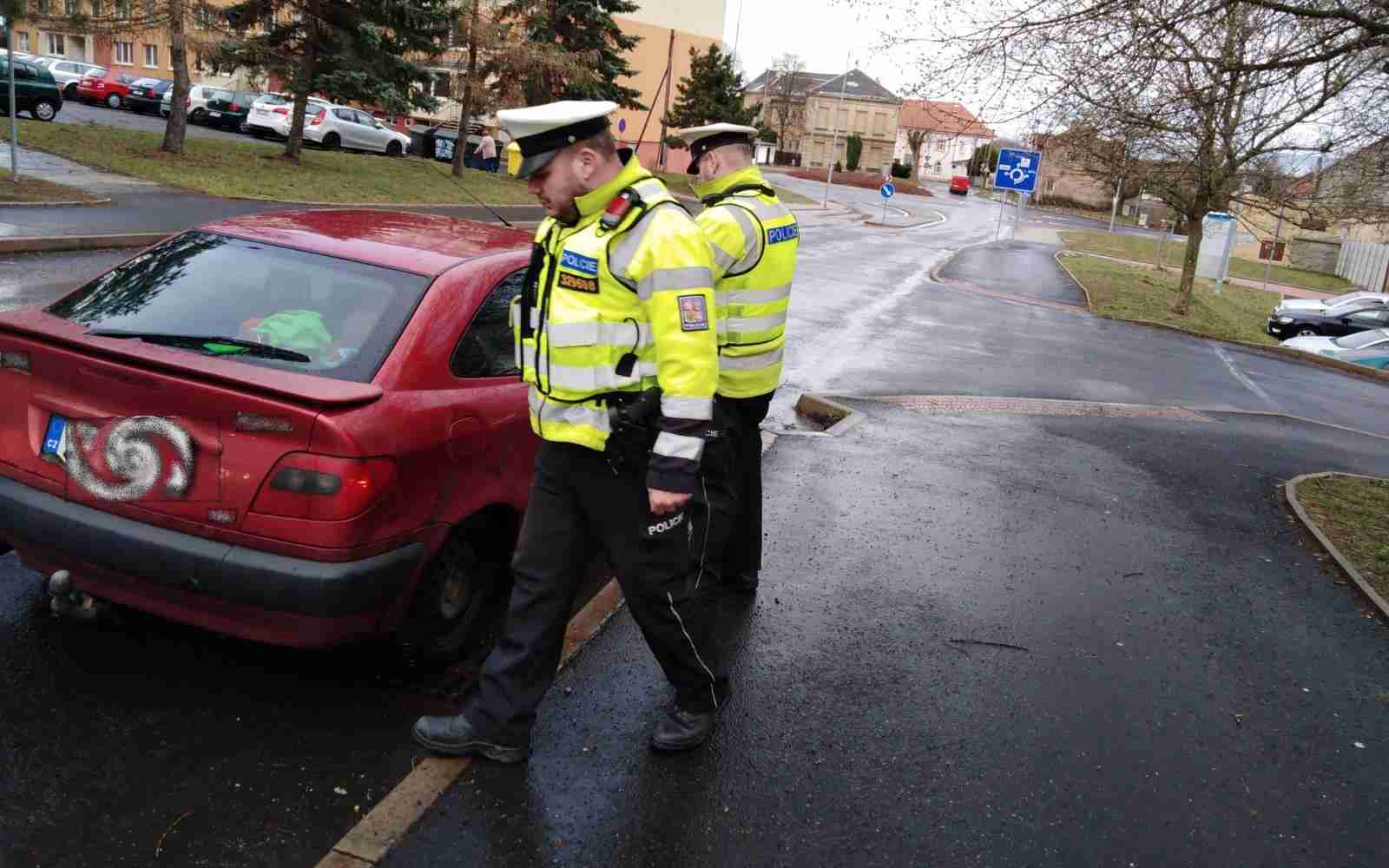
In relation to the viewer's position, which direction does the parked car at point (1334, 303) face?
facing to the left of the viewer

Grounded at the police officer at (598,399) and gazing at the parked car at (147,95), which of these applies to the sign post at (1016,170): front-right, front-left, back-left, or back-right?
front-right

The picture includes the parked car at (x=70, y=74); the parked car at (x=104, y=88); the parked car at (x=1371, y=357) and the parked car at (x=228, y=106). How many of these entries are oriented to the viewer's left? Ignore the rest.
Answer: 1

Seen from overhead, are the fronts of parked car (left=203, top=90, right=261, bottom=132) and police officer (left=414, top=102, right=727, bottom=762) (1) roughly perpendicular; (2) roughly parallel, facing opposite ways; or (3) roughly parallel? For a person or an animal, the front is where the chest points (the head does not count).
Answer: roughly parallel, facing opposite ways

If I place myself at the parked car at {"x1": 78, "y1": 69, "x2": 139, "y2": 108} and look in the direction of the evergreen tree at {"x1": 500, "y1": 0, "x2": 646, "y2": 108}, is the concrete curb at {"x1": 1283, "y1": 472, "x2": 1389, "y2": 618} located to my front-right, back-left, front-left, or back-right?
front-right

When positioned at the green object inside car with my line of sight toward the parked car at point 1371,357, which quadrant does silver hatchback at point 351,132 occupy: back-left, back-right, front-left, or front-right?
front-left

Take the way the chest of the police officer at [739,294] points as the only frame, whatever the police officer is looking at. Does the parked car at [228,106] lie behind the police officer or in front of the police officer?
in front

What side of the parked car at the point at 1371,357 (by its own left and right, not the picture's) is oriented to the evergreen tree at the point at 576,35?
front

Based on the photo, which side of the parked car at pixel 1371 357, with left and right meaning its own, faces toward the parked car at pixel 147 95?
front

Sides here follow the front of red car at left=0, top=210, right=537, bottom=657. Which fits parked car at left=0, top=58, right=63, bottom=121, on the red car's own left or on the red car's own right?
on the red car's own left

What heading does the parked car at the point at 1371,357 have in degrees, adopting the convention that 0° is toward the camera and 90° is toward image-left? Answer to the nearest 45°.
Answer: approximately 90°

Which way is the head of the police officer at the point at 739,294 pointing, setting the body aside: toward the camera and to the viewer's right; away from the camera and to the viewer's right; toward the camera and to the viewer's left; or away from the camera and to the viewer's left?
away from the camera and to the viewer's left
